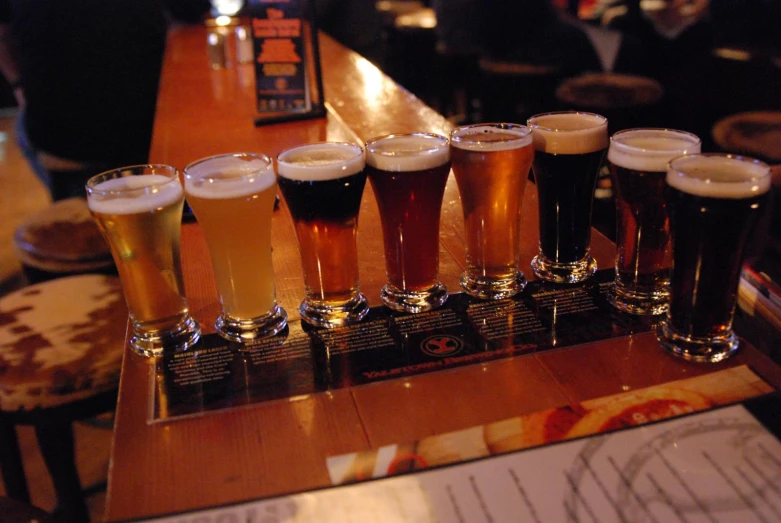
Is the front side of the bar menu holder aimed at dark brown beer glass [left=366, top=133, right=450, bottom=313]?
yes

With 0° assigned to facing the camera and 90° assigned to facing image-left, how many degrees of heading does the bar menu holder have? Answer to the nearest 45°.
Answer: approximately 0°

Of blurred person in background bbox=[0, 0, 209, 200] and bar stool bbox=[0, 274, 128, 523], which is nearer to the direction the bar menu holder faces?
the bar stool

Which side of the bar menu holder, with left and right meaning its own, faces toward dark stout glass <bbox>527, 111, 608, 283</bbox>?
front

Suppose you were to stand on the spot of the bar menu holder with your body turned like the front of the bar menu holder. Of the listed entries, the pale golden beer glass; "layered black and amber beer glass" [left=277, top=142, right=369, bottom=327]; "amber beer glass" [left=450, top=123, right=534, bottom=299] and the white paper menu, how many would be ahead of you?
4

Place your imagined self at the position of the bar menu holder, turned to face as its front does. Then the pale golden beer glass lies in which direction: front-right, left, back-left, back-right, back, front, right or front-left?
front

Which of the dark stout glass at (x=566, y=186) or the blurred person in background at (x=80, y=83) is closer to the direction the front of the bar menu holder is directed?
the dark stout glass

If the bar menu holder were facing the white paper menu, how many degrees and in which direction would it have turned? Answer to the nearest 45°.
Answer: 0° — it already faces it

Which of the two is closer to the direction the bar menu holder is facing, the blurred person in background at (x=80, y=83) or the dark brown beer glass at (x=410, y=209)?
the dark brown beer glass

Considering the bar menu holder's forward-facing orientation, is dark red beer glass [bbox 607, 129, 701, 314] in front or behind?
in front

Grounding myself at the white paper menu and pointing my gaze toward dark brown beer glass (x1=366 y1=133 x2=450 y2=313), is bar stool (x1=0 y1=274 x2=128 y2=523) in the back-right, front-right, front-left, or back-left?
front-left

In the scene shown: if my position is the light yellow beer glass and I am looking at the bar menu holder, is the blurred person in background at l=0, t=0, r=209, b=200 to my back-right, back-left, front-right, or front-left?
front-left

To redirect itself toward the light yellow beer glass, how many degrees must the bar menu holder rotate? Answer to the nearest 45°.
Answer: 0° — it already faces it

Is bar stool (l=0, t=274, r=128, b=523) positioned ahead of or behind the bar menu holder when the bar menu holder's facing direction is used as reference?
ahead

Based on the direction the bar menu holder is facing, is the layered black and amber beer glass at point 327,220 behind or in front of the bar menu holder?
in front
